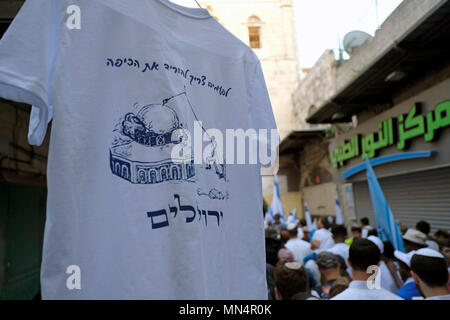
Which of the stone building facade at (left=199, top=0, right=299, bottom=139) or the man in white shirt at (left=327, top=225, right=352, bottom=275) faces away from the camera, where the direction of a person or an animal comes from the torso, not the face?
the man in white shirt

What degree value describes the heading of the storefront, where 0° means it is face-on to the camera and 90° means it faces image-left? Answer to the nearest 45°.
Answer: approximately 45°

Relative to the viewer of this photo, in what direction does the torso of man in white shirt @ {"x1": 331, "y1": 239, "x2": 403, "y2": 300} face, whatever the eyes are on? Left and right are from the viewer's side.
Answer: facing away from the viewer

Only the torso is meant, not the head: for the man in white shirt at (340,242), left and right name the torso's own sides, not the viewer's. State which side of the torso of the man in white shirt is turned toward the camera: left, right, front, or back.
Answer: back

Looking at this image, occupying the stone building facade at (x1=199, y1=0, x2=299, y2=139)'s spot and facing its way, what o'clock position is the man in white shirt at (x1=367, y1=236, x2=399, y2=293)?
The man in white shirt is roughly at 12 o'clock from the stone building facade.

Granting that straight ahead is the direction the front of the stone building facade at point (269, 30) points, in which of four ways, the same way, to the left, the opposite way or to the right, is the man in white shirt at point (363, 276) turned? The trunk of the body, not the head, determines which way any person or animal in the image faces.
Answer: the opposite way

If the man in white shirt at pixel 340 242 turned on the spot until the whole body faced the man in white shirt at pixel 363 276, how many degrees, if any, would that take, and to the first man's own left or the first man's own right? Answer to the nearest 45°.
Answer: approximately 180°

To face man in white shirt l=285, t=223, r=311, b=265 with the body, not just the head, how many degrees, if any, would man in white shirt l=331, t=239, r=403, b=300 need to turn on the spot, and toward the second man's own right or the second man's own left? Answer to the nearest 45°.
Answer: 0° — they already face them

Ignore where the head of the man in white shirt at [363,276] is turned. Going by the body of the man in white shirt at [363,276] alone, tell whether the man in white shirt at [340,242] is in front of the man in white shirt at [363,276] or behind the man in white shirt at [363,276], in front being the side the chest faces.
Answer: in front

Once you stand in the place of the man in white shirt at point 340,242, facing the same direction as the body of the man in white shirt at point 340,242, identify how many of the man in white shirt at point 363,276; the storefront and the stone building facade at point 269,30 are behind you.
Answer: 1

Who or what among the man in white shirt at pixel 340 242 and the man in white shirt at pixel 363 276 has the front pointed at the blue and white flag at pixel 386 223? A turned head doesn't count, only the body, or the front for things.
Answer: the man in white shirt at pixel 363 276

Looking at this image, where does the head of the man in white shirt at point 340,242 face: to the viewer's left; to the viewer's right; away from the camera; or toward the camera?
away from the camera

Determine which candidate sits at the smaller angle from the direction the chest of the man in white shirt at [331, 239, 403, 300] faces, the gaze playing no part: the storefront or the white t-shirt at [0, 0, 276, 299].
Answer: the storefront

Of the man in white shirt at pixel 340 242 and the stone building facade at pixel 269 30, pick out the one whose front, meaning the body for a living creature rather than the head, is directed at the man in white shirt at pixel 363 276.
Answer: the stone building facade
